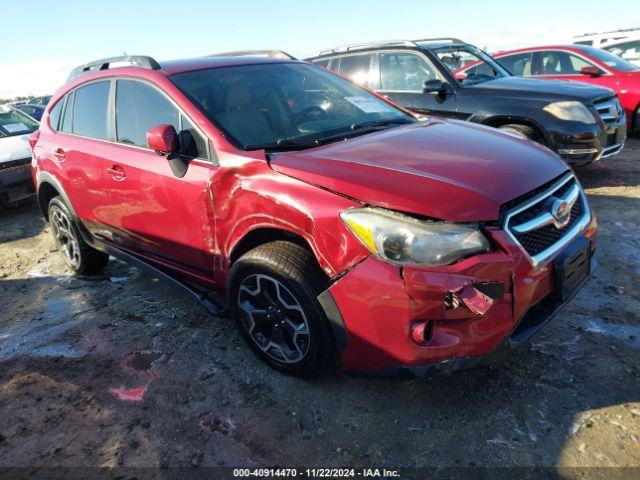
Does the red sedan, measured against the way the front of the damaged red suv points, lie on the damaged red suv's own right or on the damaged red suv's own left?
on the damaged red suv's own left

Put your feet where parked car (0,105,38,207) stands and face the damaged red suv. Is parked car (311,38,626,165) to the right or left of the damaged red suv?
left

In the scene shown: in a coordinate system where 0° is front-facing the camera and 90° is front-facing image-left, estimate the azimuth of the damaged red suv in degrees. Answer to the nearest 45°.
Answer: approximately 315°

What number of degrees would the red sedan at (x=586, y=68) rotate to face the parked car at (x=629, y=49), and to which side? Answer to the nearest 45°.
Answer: approximately 135° to its left

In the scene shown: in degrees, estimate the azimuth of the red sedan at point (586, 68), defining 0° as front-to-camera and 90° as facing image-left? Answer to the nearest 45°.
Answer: approximately 315°

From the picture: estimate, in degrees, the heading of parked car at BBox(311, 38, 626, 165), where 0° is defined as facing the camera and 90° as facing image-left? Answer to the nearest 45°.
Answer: approximately 315°

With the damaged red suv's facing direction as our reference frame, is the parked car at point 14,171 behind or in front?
behind

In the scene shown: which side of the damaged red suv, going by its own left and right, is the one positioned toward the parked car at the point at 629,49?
left

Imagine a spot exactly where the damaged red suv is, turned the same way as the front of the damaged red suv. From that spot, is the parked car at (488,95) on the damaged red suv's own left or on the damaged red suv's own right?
on the damaged red suv's own left
